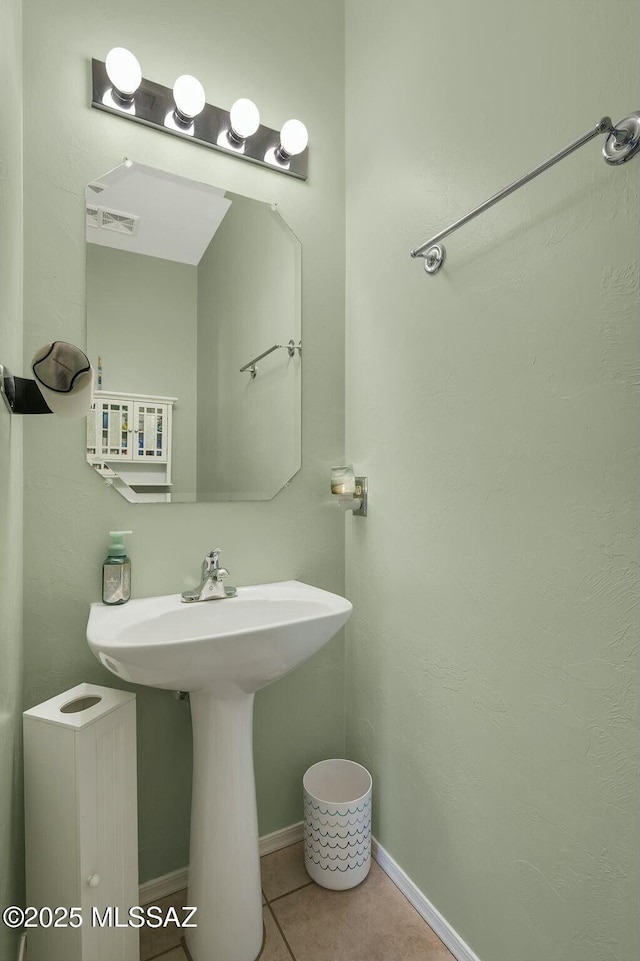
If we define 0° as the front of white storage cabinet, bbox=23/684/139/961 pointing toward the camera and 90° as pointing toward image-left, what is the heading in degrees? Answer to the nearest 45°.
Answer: approximately 315°

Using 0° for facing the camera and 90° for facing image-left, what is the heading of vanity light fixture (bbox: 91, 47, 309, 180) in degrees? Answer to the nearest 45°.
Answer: approximately 315°

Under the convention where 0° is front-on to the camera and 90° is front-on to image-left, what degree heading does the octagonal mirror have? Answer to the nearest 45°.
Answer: approximately 315°
